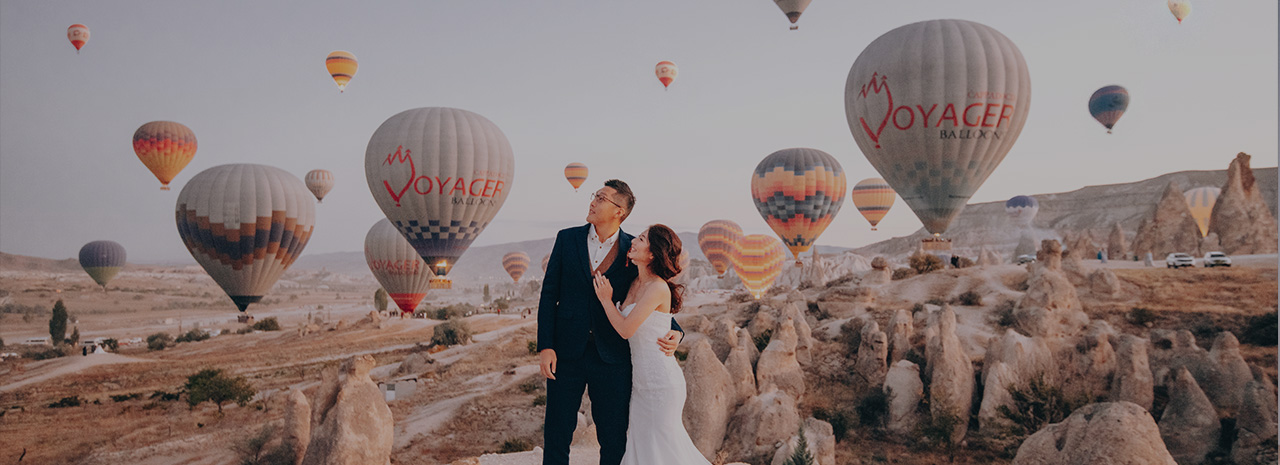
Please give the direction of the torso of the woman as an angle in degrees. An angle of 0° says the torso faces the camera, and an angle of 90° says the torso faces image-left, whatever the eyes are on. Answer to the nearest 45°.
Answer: approximately 90°

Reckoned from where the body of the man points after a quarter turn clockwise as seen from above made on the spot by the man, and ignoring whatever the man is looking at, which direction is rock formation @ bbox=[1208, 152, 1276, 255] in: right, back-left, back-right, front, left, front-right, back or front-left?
back-right

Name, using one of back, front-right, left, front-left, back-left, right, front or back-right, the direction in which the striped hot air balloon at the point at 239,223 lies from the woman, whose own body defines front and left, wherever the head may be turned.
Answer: front-right

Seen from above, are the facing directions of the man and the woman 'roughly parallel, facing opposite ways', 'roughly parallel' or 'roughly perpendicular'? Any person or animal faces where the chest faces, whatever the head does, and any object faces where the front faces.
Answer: roughly perpendicular

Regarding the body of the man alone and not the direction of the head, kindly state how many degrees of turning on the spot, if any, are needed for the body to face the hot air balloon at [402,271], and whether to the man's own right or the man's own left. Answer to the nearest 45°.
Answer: approximately 180°

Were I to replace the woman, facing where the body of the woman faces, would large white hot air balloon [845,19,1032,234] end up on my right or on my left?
on my right

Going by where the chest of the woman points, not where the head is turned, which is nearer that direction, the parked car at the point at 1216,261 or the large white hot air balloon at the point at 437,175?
the large white hot air balloon

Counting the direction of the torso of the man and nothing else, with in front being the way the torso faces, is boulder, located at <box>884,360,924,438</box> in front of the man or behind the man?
behind
